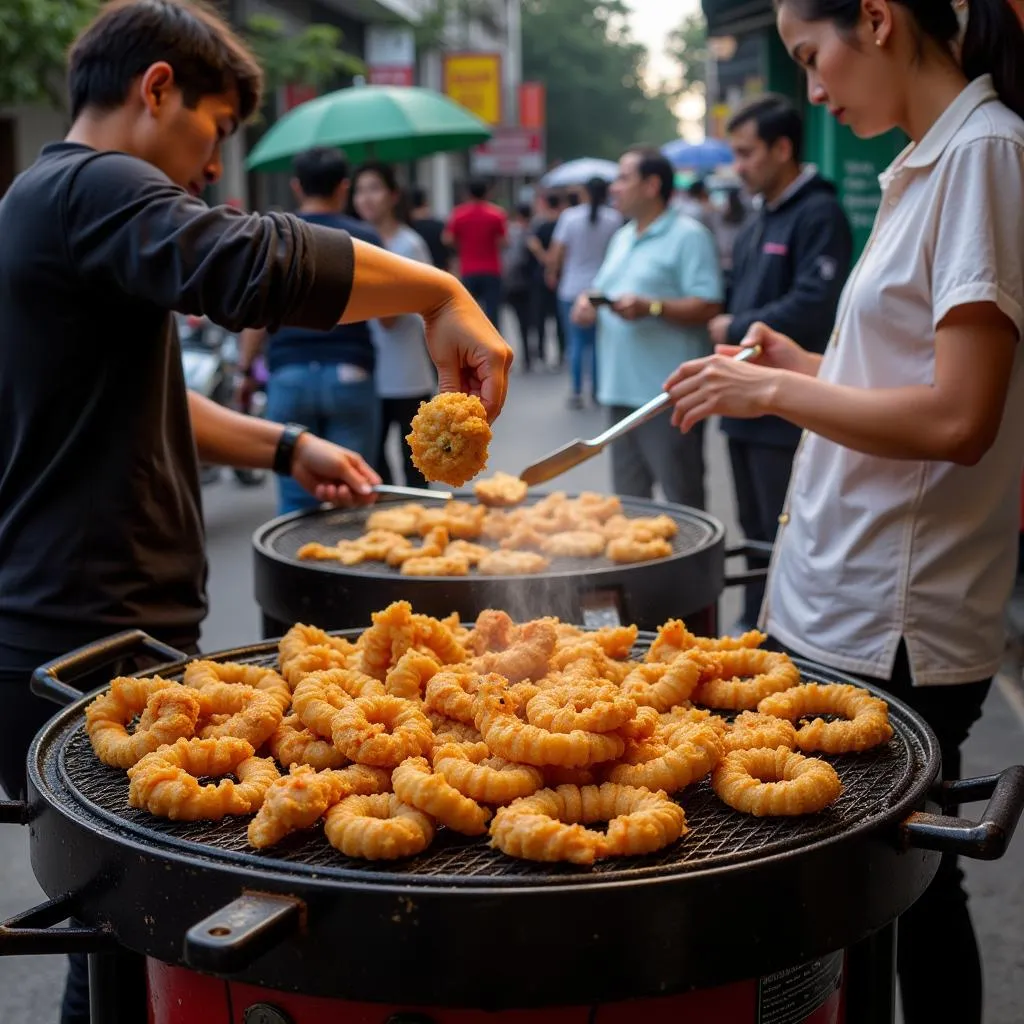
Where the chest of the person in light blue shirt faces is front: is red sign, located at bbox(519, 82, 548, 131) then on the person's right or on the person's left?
on the person's right

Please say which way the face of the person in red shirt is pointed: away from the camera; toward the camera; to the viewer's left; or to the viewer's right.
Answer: away from the camera

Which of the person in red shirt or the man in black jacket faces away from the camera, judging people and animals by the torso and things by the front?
the person in red shirt

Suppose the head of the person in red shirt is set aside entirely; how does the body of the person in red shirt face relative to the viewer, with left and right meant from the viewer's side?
facing away from the viewer

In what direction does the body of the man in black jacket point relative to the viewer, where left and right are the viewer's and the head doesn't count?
facing the viewer and to the left of the viewer

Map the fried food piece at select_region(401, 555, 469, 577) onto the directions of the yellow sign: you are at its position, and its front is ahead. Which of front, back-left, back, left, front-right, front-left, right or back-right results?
front

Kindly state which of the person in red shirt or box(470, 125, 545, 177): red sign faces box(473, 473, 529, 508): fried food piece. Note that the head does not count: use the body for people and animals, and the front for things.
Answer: the red sign

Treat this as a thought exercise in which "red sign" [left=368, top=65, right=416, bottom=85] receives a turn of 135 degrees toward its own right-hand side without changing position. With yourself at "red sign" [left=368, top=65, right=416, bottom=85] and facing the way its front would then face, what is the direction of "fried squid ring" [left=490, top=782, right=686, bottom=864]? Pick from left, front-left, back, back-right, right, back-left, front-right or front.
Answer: back-left

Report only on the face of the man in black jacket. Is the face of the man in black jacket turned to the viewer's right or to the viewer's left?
to the viewer's left

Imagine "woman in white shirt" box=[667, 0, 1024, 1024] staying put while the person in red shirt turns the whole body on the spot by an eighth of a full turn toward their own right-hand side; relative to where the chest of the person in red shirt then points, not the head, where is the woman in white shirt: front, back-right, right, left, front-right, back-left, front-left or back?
back-right

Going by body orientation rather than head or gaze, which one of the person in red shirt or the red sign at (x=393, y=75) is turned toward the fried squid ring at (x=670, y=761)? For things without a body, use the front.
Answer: the red sign

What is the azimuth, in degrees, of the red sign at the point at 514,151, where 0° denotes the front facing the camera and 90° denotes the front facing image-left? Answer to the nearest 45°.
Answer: approximately 0°

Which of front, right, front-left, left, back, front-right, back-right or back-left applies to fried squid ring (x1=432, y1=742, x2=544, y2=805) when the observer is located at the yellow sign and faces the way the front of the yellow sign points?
front

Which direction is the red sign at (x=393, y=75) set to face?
toward the camera

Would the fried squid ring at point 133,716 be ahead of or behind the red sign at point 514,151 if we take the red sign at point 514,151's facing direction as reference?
ahead

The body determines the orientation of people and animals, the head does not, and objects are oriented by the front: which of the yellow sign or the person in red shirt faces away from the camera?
the person in red shirt

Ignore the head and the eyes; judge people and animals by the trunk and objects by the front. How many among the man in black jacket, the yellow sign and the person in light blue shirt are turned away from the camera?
0

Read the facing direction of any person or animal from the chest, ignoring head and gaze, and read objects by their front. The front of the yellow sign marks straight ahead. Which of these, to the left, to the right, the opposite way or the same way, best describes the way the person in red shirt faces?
the opposite way

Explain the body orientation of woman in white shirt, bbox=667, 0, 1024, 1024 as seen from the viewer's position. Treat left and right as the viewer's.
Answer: facing to the left of the viewer

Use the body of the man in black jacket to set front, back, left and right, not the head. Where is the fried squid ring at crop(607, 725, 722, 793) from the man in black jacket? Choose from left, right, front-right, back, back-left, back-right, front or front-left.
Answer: front-left

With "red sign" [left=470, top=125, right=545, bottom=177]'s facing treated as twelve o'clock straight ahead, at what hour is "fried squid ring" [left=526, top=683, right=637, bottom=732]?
The fried squid ring is roughly at 12 o'clock from the red sign.

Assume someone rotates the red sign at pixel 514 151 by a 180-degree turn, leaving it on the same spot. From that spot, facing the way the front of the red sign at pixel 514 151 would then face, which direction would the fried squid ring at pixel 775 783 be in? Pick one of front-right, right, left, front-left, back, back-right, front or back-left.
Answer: back
